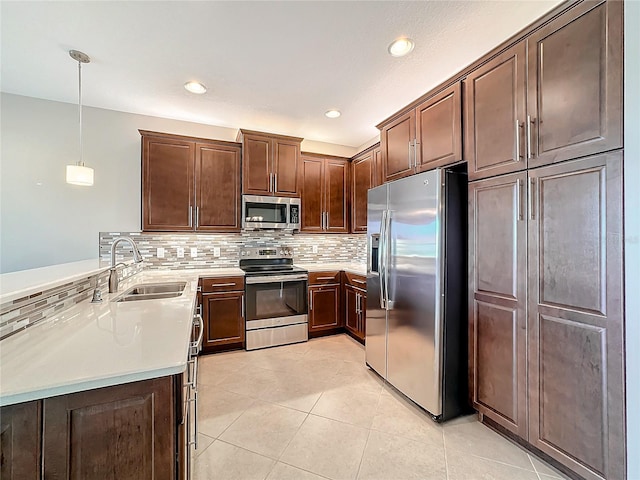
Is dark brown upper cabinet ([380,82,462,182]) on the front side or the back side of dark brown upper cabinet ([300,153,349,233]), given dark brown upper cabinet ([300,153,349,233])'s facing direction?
on the front side

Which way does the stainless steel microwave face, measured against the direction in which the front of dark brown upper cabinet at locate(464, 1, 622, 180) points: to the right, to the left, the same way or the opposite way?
to the left

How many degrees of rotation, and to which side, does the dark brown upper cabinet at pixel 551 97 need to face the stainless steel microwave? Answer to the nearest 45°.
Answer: approximately 45° to its right

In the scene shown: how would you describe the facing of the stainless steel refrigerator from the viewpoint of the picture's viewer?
facing the viewer and to the left of the viewer

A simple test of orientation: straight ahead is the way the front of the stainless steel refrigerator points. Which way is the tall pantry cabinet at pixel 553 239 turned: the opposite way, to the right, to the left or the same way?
the same way

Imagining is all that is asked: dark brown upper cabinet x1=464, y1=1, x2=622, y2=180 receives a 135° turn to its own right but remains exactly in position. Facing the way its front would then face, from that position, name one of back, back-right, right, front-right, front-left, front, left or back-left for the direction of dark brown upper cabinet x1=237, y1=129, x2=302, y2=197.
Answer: left

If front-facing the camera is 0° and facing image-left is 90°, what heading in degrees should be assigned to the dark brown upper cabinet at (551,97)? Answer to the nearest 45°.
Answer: approximately 45°

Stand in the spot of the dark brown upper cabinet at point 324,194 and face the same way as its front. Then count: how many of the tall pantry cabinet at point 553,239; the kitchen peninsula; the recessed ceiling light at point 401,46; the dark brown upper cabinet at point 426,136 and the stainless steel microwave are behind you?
0

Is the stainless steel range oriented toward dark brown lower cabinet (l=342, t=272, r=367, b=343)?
no

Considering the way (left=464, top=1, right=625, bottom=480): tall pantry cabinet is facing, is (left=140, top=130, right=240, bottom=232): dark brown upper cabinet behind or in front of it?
in front

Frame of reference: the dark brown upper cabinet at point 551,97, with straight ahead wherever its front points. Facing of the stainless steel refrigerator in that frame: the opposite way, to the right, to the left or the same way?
the same way

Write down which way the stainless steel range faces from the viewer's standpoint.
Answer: facing the viewer

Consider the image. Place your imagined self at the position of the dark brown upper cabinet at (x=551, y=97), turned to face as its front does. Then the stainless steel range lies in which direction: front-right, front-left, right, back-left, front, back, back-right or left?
front-right

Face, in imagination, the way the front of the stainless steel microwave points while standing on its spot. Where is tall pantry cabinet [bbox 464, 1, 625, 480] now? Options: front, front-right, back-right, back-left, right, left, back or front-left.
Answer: front-left

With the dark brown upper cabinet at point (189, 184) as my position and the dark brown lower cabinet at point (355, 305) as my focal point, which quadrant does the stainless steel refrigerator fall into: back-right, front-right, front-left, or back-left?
front-right

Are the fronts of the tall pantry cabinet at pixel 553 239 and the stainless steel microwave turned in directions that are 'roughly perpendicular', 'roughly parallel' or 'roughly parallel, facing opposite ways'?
roughly perpendicular

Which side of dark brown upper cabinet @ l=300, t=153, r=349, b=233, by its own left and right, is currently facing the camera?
front

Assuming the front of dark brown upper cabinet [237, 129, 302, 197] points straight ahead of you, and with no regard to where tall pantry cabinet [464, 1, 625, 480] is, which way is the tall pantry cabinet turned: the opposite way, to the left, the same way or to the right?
to the right
